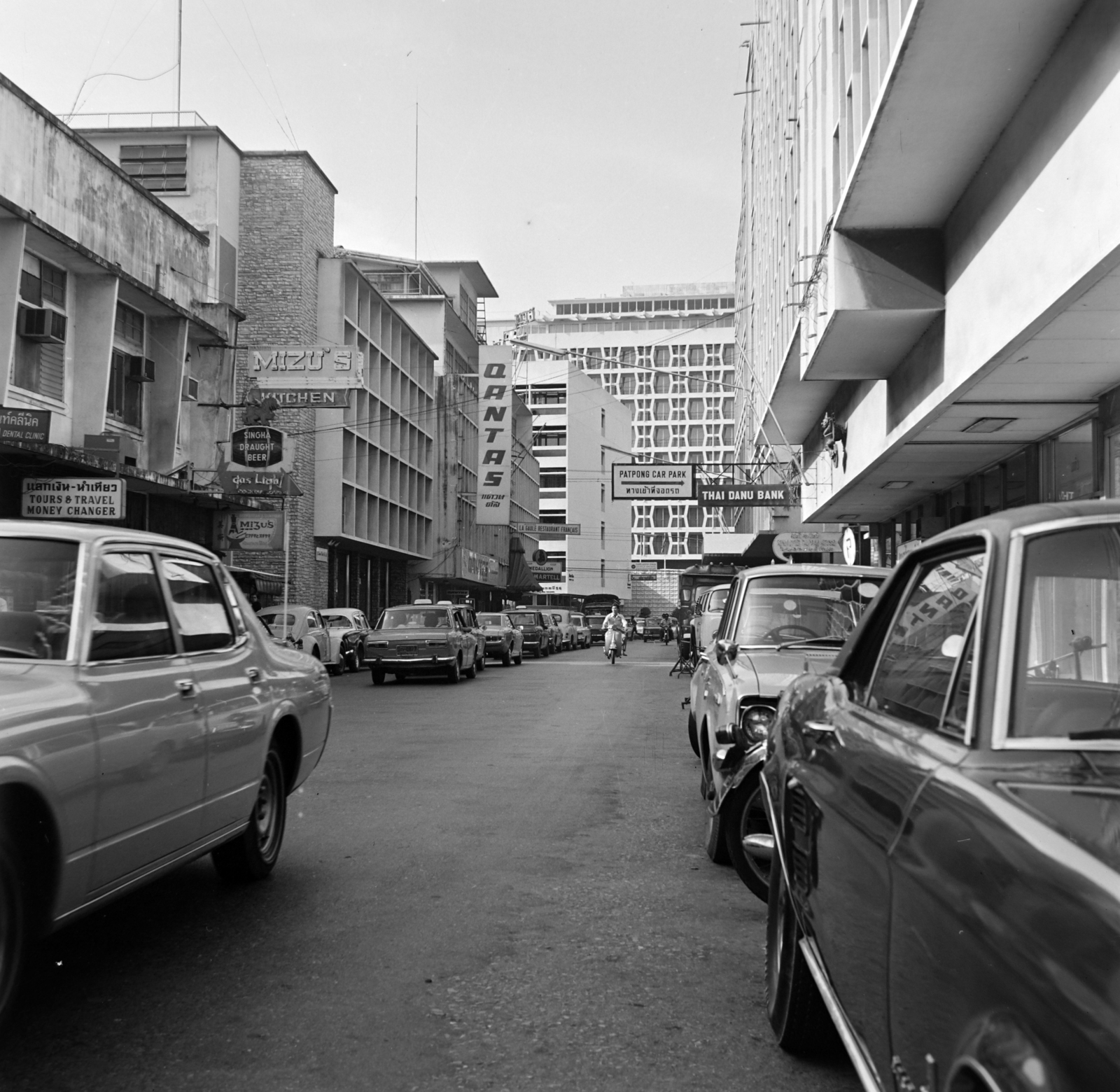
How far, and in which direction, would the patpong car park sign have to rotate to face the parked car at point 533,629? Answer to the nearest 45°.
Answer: approximately 135° to its right

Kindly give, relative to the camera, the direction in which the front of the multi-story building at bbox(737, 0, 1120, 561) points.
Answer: facing to the left of the viewer

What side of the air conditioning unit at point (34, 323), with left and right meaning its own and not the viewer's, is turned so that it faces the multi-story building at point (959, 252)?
front

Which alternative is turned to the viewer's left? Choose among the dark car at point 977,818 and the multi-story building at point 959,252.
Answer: the multi-story building

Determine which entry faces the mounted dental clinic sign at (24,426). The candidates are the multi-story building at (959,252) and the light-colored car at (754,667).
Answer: the multi-story building

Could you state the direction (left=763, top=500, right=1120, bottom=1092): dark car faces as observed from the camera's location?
facing the viewer and to the right of the viewer

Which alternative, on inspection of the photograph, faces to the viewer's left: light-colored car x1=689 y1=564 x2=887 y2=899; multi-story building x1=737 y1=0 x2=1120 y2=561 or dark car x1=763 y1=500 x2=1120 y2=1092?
the multi-story building

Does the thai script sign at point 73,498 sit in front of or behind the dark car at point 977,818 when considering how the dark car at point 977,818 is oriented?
behind

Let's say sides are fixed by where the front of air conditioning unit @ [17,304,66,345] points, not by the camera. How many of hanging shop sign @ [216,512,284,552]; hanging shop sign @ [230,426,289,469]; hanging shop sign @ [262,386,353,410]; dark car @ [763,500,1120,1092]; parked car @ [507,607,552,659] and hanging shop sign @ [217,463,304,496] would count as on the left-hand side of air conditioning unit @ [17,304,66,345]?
5
